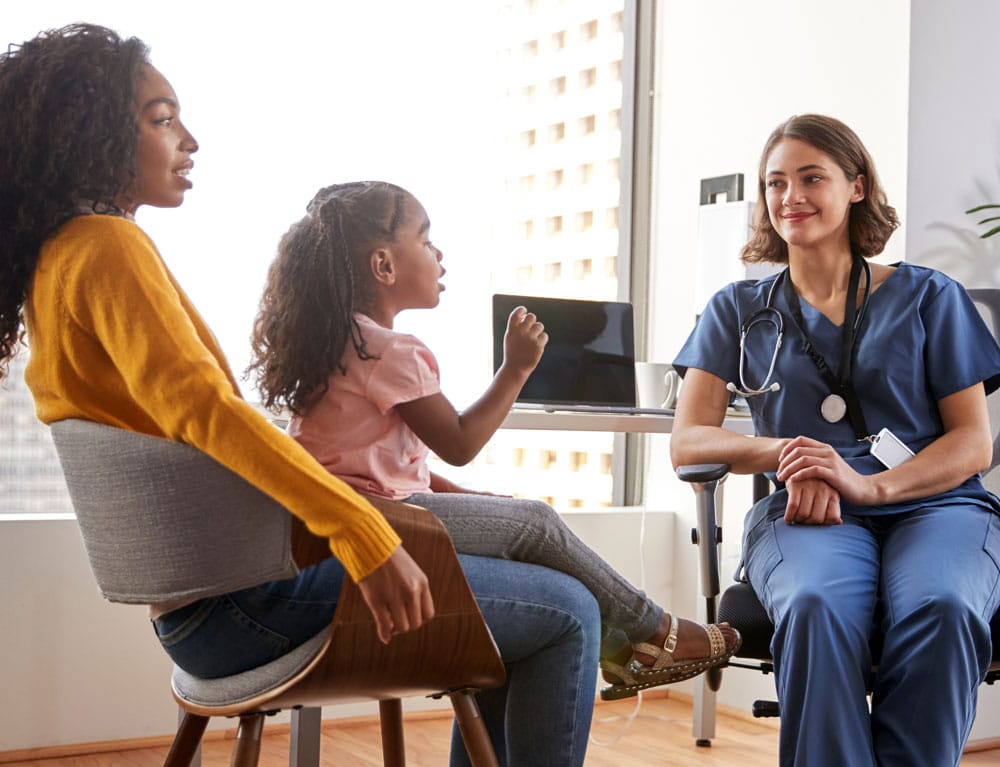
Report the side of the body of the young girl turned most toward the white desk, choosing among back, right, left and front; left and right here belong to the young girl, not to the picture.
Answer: left

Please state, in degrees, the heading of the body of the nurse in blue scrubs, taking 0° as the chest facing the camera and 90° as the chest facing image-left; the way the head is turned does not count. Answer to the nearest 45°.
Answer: approximately 0°

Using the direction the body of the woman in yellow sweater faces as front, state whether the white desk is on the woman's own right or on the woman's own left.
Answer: on the woman's own left

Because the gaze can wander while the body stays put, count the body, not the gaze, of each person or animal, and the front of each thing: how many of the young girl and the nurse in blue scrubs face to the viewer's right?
1

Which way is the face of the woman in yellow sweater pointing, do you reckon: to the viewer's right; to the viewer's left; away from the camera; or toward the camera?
to the viewer's right

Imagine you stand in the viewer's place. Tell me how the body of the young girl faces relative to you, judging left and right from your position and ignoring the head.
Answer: facing to the right of the viewer

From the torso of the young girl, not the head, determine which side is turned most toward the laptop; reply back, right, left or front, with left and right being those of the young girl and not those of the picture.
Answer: left

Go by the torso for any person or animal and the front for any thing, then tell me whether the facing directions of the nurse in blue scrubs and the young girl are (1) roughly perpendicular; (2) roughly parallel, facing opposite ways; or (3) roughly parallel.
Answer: roughly perpendicular

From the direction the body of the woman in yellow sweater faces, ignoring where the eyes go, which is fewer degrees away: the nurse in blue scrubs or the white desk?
the nurse in blue scrubs

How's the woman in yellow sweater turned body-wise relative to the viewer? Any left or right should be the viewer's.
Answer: facing to the right of the viewer

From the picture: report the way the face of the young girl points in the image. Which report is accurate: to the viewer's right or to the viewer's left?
to the viewer's right
